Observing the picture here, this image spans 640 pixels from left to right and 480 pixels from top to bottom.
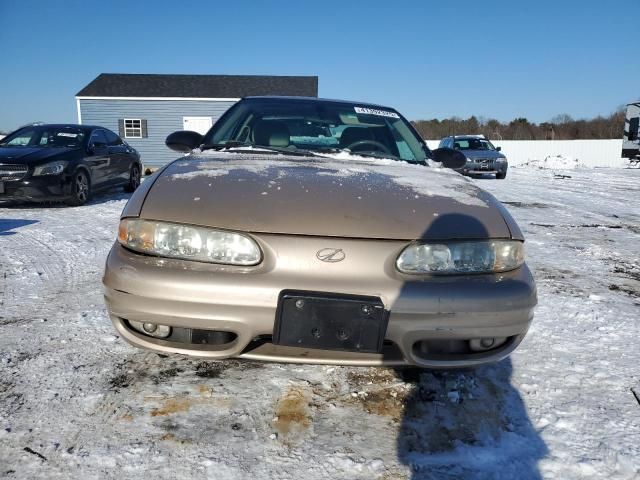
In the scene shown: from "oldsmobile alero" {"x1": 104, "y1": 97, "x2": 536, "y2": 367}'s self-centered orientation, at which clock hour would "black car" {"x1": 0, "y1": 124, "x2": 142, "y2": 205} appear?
The black car is roughly at 5 o'clock from the oldsmobile alero.

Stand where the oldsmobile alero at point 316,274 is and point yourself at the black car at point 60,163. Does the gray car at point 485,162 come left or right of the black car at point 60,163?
right

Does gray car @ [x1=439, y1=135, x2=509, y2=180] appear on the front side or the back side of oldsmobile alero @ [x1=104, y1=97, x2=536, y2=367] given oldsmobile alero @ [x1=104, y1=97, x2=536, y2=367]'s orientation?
on the back side

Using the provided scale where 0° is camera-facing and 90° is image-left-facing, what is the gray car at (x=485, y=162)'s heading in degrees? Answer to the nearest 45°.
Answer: approximately 315°

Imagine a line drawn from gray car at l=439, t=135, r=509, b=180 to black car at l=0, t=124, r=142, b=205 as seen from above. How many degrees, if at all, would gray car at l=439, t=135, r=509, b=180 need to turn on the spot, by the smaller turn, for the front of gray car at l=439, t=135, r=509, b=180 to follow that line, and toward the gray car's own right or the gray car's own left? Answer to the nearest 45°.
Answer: approximately 90° to the gray car's own right

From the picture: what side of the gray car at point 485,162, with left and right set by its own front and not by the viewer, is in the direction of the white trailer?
left

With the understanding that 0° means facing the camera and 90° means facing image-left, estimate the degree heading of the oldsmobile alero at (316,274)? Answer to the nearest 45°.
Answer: approximately 0°

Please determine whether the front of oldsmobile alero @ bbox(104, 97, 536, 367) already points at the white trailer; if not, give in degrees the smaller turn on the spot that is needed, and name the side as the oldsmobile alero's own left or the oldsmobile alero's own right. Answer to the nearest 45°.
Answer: approximately 135° to the oldsmobile alero's own left

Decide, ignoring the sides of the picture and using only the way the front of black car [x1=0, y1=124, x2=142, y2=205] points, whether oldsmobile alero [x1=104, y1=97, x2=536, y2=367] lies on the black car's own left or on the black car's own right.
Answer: on the black car's own left

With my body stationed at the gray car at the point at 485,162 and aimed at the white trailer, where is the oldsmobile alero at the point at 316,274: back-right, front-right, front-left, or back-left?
back-right

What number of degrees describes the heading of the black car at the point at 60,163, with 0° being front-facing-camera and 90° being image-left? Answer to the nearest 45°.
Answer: approximately 45°
